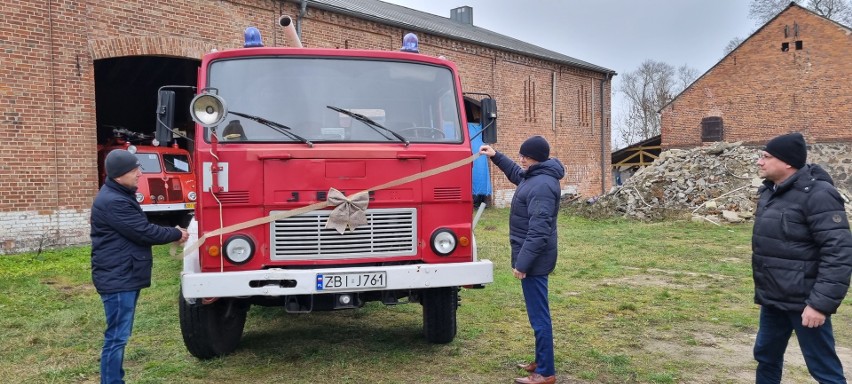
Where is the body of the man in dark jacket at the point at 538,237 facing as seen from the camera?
to the viewer's left

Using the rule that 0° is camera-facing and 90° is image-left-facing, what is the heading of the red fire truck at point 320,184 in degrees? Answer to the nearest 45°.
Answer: approximately 0°

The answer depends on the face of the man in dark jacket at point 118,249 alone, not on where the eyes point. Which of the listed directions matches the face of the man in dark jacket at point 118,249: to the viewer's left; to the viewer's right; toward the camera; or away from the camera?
to the viewer's right

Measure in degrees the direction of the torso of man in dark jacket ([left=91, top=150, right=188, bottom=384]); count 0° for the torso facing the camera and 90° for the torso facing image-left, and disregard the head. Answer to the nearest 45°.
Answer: approximately 270°

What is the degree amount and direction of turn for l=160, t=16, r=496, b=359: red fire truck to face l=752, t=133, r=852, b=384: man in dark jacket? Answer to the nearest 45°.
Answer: approximately 45° to its left

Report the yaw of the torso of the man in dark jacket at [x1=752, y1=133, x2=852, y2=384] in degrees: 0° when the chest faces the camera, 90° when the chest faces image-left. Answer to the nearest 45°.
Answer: approximately 90°

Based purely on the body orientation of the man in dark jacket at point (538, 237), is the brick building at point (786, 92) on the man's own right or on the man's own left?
on the man's own right

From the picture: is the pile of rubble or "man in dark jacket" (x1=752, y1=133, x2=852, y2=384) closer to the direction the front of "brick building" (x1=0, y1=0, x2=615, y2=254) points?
the man in dark jacket
